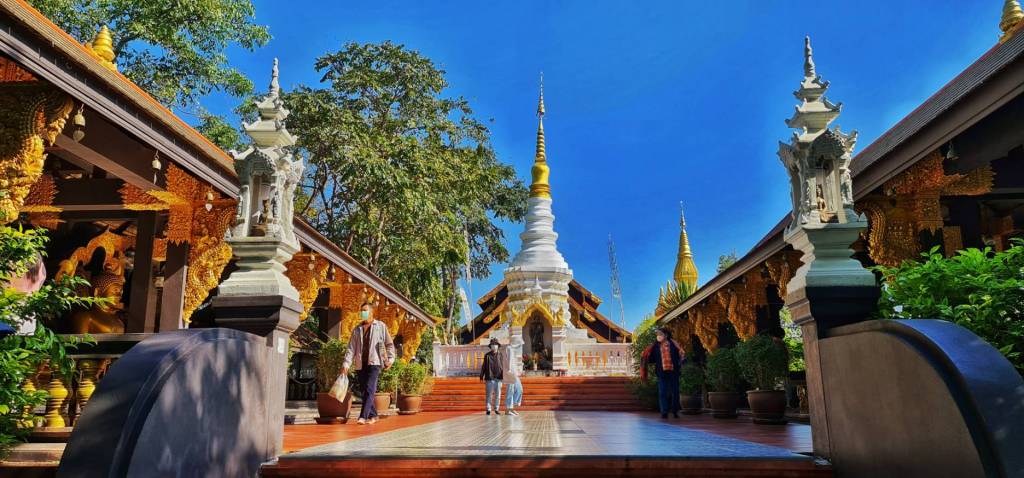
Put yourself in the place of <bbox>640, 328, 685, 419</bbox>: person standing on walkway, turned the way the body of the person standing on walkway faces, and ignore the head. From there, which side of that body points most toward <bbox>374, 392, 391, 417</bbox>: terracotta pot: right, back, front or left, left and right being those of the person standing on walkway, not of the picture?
right

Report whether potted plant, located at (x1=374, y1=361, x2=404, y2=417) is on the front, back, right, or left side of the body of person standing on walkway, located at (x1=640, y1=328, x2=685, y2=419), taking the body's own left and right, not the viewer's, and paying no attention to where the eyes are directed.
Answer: right

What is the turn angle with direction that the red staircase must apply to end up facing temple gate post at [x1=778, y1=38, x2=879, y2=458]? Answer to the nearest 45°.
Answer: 0° — it already faces it

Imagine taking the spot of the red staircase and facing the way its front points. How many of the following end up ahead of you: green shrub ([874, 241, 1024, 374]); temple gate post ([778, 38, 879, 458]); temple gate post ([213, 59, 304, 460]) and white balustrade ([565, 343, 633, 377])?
3

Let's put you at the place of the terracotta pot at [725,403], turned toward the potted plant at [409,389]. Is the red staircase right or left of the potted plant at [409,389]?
right

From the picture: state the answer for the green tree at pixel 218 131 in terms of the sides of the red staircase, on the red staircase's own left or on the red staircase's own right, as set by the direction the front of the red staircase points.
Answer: on the red staircase's own right

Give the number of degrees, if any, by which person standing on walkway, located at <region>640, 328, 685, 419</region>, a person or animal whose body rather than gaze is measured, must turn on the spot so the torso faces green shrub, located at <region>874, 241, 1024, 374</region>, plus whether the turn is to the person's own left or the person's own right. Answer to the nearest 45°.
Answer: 0° — they already face it

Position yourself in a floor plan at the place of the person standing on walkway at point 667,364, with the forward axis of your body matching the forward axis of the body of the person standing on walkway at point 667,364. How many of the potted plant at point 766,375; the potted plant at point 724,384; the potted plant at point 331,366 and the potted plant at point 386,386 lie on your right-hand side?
2

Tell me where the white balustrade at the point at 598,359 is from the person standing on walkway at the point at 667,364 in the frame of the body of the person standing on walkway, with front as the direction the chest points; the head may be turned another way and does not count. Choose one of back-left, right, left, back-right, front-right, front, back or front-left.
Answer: back

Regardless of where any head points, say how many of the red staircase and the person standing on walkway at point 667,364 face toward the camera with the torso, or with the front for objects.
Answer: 2

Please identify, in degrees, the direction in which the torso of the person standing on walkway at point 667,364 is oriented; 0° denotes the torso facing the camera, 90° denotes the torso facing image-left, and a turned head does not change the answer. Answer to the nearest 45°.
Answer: approximately 0°
